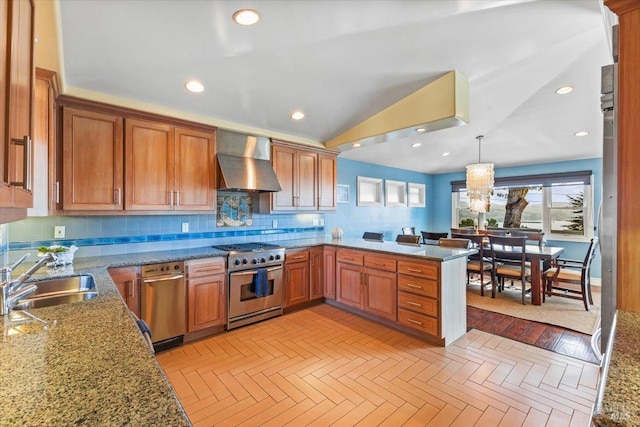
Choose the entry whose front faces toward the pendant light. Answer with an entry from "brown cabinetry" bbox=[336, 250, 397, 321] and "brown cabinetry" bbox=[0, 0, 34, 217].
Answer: "brown cabinetry" bbox=[0, 0, 34, 217]

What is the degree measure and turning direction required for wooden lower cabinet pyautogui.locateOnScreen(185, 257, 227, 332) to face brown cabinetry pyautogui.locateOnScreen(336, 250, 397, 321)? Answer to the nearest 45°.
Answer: approximately 45° to its left

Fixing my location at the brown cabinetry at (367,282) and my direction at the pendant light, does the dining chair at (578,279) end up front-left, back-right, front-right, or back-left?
front-right

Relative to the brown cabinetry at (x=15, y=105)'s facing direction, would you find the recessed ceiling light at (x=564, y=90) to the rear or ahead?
ahead

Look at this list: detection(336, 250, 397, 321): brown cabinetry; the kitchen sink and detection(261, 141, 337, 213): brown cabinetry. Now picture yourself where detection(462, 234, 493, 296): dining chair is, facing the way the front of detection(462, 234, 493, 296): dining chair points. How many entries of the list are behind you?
3

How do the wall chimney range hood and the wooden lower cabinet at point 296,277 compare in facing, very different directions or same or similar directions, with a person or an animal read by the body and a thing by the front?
same or similar directions

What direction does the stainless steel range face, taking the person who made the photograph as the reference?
facing the viewer and to the right of the viewer

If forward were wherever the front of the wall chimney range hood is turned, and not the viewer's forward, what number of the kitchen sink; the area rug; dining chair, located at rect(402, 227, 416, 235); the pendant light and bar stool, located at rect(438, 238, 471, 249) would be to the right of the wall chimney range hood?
1

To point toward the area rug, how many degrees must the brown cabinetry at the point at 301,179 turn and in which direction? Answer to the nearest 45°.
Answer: approximately 45° to its left

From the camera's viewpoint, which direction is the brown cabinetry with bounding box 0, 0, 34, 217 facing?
to the viewer's right

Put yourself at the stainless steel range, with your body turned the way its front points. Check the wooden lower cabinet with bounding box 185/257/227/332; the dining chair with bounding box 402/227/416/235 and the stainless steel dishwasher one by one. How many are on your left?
1

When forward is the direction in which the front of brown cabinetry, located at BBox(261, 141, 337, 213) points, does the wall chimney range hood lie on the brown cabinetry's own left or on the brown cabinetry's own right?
on the brown cabinetry's own right

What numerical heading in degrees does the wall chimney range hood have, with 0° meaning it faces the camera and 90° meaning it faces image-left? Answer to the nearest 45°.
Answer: approximately 315°

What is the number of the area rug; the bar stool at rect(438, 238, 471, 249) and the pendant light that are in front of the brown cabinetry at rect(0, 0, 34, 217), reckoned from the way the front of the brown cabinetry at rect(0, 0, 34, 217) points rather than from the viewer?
3

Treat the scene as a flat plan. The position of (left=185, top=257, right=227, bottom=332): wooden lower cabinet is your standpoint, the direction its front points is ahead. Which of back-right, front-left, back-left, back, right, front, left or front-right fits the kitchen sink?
right

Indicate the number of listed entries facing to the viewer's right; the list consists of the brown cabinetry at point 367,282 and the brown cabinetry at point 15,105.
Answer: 1
